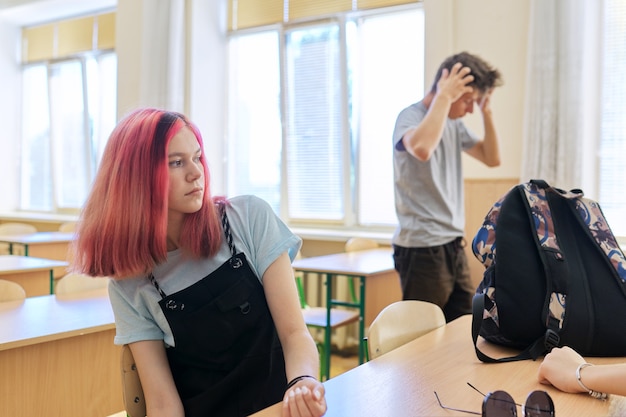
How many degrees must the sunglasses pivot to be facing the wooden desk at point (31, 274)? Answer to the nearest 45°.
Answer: approximately 180°

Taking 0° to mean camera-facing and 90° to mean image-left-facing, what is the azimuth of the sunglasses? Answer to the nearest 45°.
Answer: approximately 315°

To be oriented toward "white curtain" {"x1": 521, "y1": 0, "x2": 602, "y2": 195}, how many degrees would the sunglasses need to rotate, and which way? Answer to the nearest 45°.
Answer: approximately 135° to its left

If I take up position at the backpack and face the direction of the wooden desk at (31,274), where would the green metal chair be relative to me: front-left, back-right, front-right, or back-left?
front-right

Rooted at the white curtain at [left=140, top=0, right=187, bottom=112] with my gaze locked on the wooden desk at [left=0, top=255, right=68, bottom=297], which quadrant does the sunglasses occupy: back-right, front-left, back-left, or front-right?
front-left

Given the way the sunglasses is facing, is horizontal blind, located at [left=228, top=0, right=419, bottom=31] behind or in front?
behind

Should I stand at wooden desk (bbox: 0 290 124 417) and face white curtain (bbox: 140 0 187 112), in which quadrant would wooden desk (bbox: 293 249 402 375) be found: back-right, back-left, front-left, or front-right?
front-right

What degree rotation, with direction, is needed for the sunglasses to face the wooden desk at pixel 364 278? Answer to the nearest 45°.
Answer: approximately 135° to its left

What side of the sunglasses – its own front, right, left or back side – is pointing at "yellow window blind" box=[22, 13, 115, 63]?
back

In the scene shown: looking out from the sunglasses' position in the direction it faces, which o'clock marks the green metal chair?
The green metal chair is roughly at 7 o'clock from the sunglasses.

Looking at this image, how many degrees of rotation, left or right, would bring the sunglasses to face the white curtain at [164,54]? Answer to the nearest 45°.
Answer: approximately 180°
